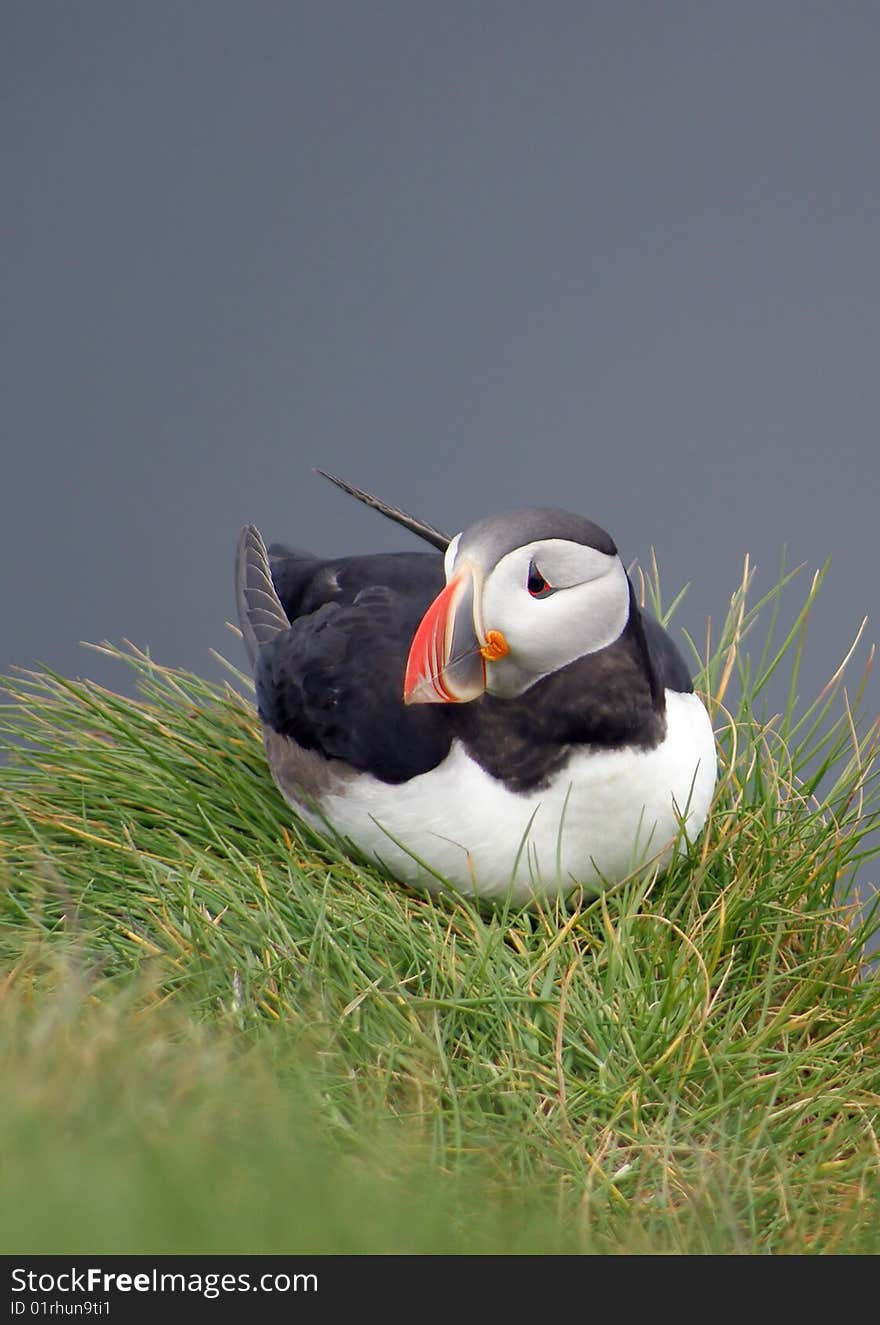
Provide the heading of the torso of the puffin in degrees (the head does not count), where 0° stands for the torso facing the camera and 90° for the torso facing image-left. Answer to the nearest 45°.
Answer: approximately 315°
